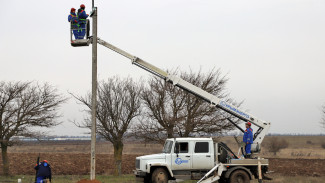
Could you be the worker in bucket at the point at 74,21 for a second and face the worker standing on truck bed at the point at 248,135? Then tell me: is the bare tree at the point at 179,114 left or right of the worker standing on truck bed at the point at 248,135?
left

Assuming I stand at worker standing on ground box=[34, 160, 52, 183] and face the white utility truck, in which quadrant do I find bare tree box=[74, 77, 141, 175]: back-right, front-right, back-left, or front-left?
front-left

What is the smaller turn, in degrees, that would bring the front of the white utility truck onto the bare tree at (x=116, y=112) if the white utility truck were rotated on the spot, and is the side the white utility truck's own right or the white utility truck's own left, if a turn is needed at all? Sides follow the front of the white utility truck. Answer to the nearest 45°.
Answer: approximately 45° to the white utility truck's own right

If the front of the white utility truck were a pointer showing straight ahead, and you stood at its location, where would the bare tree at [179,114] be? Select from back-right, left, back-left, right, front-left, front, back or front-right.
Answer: right

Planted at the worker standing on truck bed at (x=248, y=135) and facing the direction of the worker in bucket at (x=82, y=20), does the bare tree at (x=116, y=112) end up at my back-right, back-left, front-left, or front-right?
front-right

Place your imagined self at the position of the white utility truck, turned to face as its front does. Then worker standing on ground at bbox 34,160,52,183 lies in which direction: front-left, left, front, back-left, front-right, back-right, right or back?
front

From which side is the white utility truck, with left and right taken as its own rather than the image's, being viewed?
left
